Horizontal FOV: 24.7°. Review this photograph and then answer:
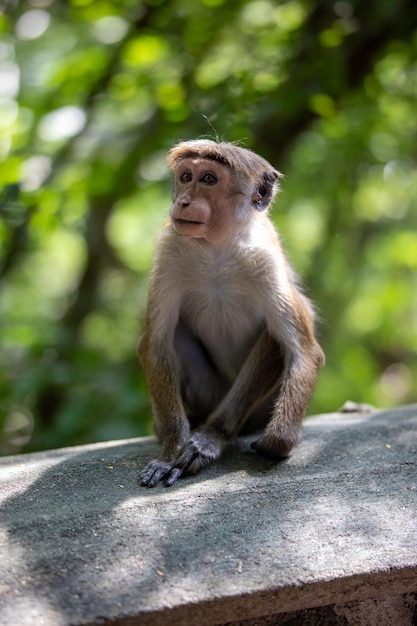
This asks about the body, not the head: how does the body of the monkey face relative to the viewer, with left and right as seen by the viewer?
facing the viewer and to the left of the viewer
